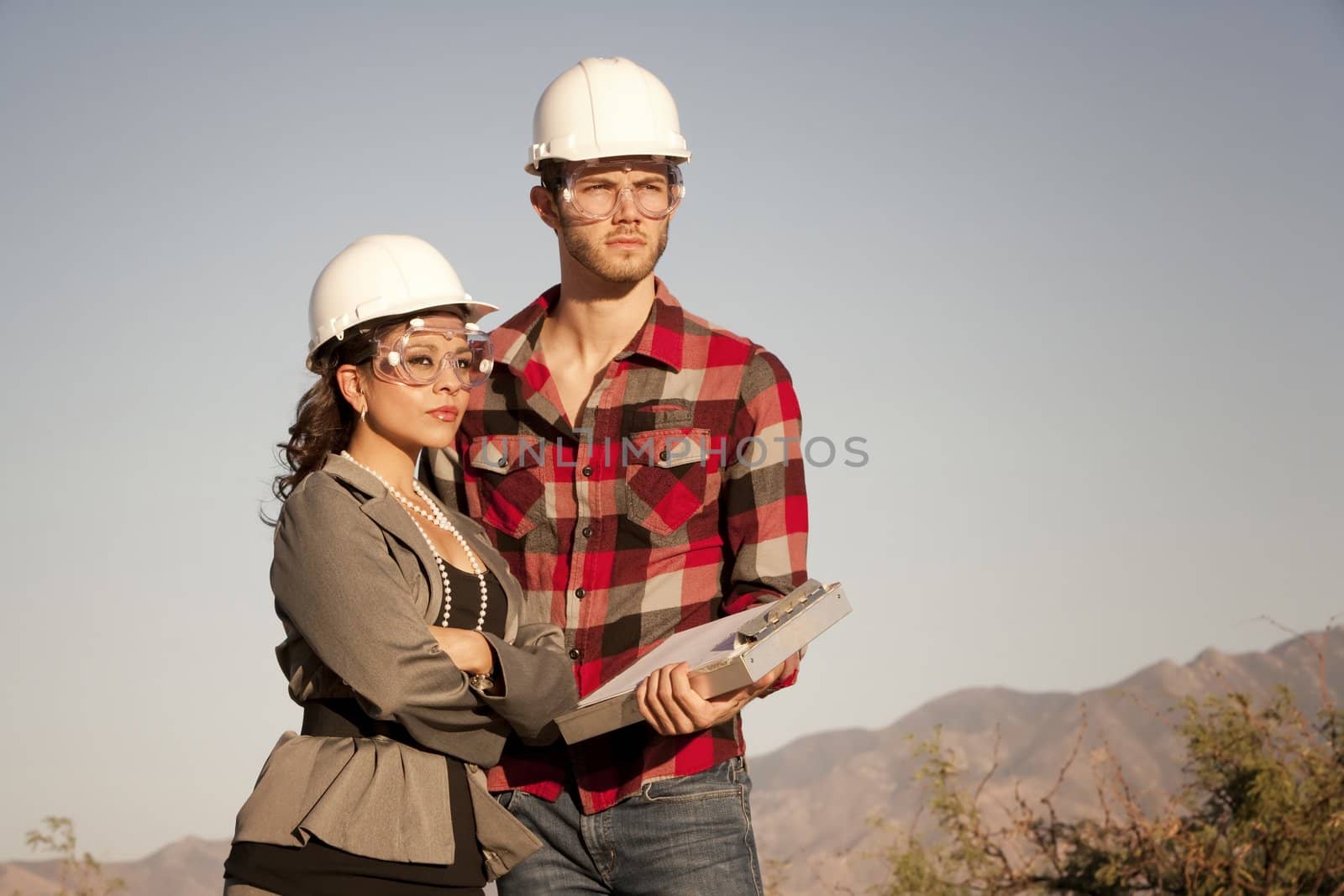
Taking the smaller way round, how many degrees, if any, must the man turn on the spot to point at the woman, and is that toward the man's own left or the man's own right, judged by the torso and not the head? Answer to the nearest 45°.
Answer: approximately 45° to the man's own right

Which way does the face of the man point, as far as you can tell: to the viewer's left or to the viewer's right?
to the viewer's right

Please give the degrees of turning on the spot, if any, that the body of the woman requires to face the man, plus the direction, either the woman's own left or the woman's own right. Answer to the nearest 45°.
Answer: approximately 90° to the woman's own left

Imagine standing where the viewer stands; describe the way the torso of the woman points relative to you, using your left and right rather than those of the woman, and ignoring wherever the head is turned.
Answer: facing the viewer and to the right of the viewer

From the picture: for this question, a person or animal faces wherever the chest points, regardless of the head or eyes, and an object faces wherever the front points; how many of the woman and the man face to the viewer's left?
0

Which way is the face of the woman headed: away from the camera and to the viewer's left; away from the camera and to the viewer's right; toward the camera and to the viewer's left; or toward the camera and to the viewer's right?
toward the camera and to the viewer's right

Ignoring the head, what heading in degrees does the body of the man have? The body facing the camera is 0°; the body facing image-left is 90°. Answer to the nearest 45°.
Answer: approximately 0°
